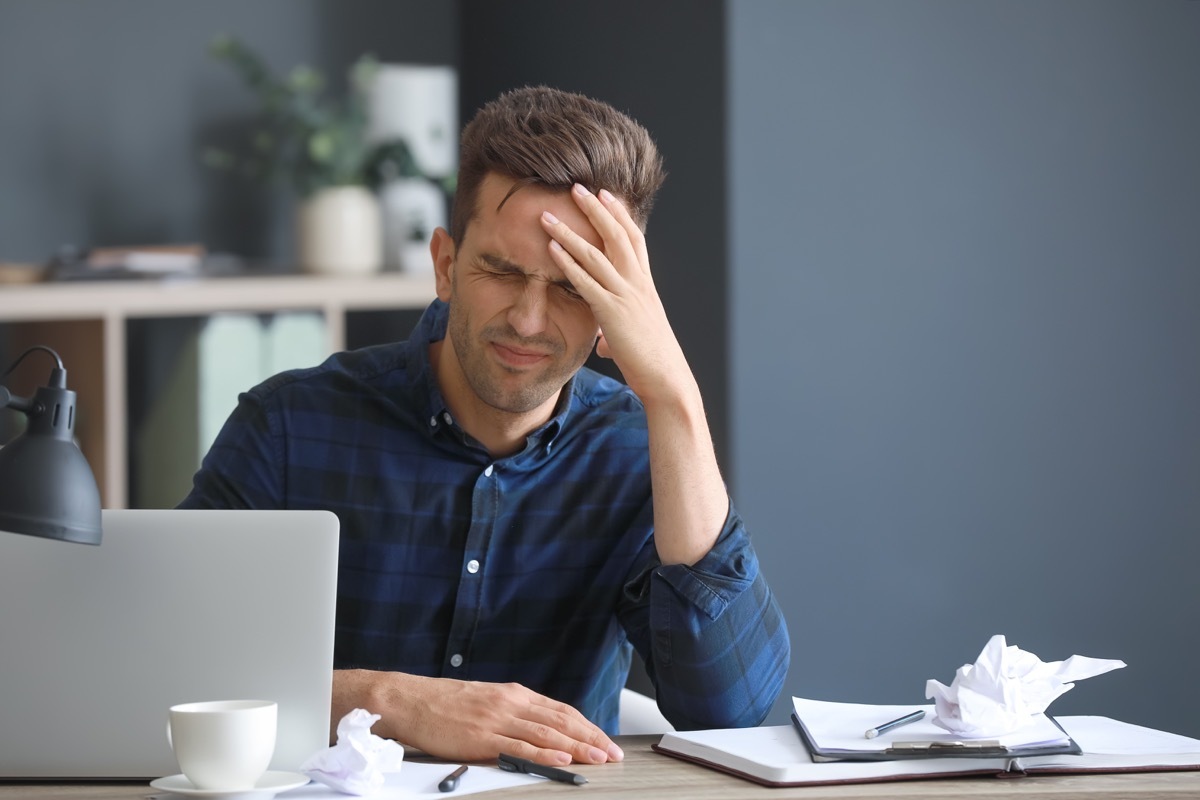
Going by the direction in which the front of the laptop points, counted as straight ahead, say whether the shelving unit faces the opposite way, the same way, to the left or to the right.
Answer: the opposite way

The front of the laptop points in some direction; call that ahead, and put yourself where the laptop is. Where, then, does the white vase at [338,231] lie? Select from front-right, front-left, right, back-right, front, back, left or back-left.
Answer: front

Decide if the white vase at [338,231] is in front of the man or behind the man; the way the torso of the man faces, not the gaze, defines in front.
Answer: behind

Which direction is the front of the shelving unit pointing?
toward the camera

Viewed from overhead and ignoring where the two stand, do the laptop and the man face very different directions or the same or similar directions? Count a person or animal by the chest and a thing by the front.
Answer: very different directions

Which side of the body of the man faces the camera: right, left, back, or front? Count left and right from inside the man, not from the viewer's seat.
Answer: front

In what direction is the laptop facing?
away from the camera

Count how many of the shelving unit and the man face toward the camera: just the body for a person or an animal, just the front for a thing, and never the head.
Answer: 2

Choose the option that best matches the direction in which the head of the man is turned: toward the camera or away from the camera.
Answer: toward the camera

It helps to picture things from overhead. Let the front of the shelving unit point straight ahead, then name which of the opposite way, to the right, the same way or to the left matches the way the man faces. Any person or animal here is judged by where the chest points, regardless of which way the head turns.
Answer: the same way

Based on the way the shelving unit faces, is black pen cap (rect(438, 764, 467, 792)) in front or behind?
in front

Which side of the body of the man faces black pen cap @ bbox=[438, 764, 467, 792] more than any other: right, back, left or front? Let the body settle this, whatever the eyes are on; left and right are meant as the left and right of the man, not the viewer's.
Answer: front

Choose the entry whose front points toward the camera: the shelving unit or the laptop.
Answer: the shelving unit

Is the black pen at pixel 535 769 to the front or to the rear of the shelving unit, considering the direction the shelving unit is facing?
to the front
